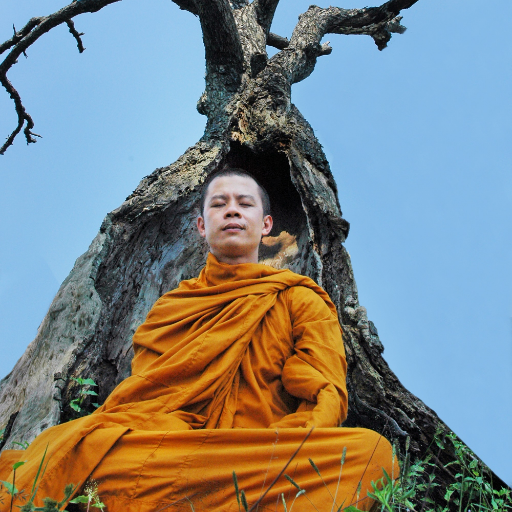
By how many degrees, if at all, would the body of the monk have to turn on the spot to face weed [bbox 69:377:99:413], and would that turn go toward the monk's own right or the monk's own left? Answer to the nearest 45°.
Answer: approximately 135° to the monk's own right

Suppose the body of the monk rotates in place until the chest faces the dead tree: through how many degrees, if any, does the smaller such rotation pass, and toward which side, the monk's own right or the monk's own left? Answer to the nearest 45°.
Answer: approximately 180°

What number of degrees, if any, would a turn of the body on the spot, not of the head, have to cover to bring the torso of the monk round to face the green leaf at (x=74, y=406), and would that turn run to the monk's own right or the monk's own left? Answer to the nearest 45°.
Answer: approximately 135° to the monk's own right

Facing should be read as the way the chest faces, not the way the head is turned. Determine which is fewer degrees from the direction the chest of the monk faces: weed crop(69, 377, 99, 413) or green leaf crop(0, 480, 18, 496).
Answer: the green leaf

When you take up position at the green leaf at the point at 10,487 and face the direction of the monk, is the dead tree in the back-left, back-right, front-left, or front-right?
front-left

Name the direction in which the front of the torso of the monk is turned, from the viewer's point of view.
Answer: toward the camera
